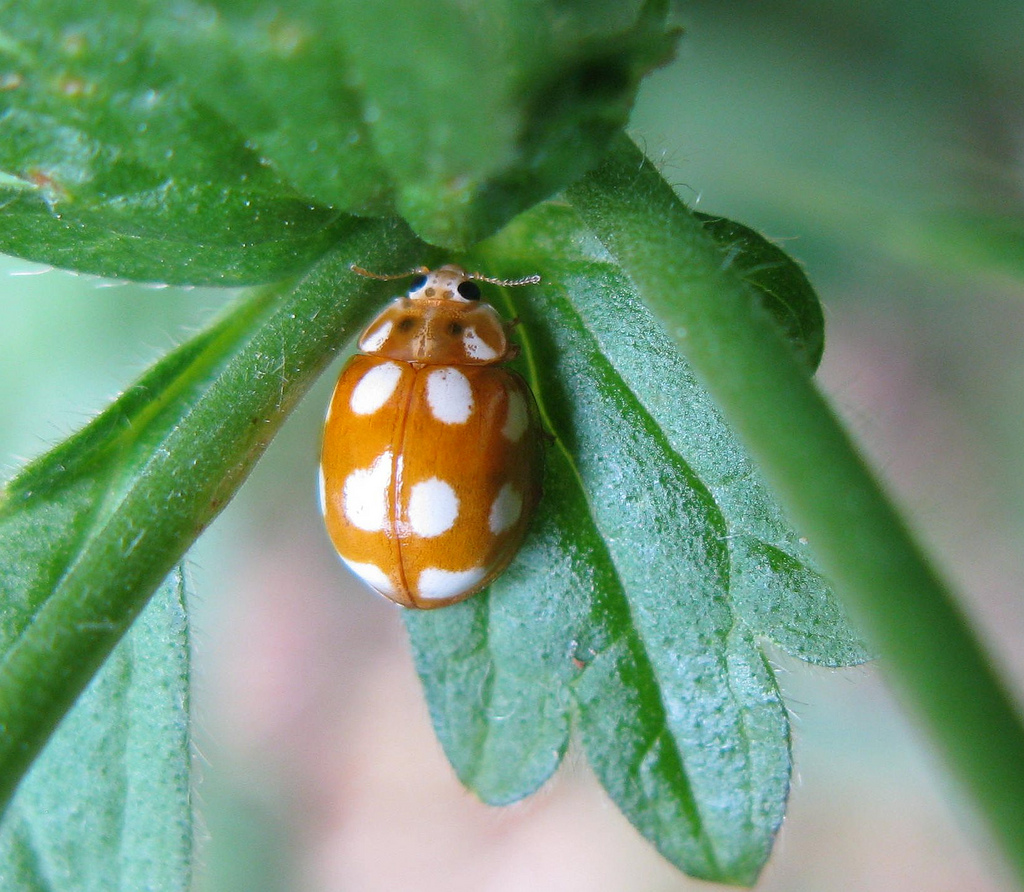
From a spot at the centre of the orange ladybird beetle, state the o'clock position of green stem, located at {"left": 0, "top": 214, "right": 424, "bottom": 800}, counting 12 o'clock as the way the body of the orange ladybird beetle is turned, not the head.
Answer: The green stem is roughly at 8 o'clock from the orange ladybird beetle.

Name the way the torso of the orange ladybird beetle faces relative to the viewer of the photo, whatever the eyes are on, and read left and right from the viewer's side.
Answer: facing away from the viewer

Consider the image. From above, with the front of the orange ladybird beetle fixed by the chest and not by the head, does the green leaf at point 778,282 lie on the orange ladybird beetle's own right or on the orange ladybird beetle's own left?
on the orange ladybird beetle's own right

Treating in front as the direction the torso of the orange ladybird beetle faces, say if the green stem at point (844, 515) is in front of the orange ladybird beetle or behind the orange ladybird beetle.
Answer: behind

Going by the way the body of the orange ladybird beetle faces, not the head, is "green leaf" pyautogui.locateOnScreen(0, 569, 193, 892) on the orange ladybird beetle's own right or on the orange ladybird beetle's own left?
on the orange ladybird beetle's own left
